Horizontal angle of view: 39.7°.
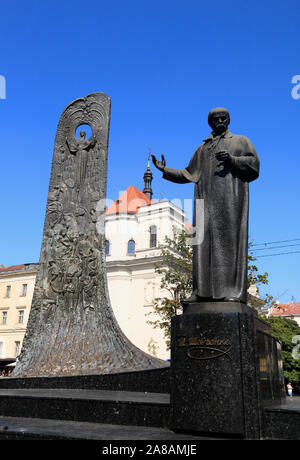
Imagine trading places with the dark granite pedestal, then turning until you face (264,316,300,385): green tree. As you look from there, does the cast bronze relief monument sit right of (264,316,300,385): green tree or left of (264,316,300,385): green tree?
left

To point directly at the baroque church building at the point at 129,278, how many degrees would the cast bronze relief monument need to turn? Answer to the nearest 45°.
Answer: approximately 180°

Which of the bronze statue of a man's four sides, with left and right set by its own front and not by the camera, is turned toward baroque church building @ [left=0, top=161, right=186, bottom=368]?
back

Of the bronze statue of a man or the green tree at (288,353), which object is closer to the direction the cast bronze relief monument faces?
the bronze statue of a man

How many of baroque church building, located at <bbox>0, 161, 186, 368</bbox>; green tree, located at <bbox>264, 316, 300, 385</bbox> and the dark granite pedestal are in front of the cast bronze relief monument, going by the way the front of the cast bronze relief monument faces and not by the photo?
1

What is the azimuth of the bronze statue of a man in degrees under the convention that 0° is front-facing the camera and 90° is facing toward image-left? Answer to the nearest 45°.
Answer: approximately 0°

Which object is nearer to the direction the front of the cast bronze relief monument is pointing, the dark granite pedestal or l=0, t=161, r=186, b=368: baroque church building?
the dark granite pedestal

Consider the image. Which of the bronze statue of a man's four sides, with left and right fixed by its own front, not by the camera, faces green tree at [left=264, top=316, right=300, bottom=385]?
back

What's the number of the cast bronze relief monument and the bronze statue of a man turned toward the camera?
2

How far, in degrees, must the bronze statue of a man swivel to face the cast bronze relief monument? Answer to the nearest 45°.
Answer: approximately 135° to its right
